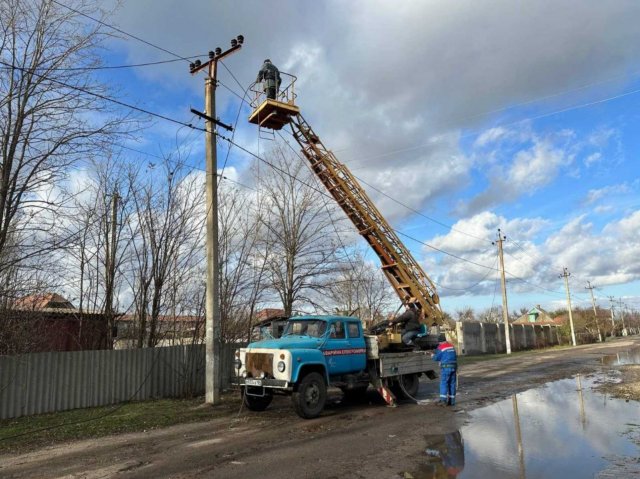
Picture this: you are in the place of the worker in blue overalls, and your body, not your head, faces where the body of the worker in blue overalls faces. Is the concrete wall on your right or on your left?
on your right

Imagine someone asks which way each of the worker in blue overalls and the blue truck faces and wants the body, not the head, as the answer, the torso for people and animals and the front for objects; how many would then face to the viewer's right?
0

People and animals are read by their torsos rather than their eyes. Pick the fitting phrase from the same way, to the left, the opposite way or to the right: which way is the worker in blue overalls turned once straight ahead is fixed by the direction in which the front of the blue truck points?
to the right

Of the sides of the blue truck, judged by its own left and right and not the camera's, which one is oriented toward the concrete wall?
back

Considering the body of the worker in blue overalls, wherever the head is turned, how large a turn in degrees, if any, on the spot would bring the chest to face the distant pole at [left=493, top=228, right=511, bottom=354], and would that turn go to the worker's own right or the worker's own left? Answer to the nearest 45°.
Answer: approximately 45° to the worker's own right

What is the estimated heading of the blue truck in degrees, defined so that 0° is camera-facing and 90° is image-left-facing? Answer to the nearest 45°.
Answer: approximately 45°

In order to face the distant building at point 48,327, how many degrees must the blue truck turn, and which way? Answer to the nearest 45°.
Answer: approximately 45° to its right

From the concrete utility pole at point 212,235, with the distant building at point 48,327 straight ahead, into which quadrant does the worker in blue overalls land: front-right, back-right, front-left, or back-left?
back-right

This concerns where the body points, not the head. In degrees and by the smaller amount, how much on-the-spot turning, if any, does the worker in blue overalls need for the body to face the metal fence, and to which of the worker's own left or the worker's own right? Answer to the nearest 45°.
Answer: approximately 45° to the worker's own left

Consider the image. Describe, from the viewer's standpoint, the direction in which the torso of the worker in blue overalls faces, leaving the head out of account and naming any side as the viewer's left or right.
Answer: facing away from the viewer and to the left of the viewer
